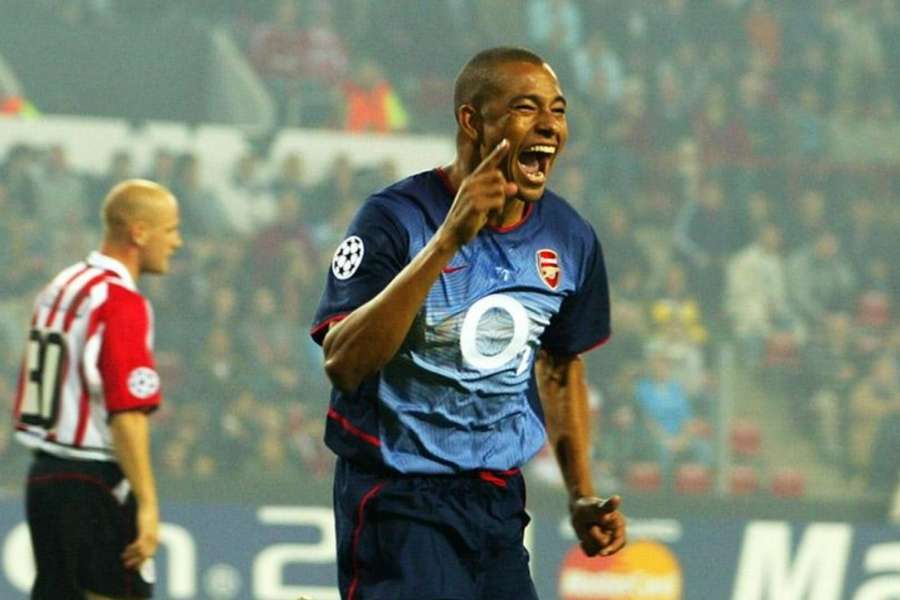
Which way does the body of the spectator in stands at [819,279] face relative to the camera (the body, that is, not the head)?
toward the camera

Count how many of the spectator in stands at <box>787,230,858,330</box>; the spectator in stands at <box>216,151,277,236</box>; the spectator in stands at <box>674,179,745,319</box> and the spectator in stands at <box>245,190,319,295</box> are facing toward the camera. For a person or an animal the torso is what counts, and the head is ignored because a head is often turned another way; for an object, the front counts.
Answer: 4

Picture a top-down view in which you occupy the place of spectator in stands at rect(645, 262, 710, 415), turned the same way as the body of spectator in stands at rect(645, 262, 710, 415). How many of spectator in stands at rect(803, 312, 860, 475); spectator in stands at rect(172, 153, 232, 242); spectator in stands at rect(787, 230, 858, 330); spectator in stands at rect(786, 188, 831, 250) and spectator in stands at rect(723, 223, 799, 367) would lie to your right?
1

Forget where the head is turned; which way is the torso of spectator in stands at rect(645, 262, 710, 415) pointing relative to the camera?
toward the camera

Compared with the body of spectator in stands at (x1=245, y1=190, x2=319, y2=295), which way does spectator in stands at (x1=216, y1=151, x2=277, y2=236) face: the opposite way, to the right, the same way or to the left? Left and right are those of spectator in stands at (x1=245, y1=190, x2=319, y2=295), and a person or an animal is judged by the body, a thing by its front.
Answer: the same way

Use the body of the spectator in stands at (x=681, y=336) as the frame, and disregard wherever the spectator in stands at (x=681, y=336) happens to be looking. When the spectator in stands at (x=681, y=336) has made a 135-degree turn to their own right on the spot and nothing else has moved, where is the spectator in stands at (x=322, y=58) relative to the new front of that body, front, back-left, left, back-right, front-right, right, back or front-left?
front-left

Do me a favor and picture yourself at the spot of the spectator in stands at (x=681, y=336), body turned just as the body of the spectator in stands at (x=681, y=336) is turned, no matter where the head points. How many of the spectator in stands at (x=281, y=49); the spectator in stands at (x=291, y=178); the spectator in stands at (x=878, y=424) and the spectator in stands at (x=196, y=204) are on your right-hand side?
3

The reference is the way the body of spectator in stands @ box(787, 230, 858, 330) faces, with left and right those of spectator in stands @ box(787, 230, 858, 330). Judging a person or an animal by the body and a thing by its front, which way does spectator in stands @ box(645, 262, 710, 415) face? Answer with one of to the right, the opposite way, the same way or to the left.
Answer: the same way

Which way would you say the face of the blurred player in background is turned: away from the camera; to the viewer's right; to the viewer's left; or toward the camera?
to the viewer's right

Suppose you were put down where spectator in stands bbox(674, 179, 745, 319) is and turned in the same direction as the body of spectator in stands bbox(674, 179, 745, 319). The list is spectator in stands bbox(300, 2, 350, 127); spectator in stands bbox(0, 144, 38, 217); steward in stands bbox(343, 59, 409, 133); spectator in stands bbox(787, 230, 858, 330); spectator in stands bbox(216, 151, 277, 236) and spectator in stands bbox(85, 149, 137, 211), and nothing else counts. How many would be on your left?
1

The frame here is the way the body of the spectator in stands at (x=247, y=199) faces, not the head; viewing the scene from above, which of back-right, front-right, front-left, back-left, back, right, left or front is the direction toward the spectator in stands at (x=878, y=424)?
left

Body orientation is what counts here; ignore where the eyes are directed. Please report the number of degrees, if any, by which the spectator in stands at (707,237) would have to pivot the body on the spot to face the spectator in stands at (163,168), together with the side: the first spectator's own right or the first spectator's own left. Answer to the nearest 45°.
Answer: approximately 90° to the first spectator's own right

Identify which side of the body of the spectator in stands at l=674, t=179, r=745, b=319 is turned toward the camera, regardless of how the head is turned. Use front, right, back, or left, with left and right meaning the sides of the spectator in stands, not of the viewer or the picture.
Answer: front
